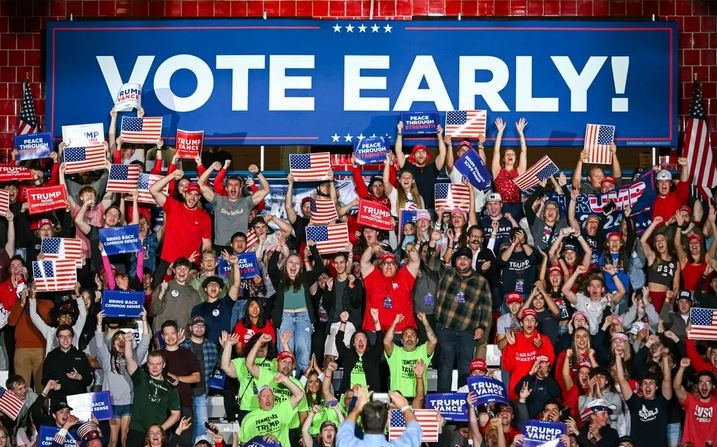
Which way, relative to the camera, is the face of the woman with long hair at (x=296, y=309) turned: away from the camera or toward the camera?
toward the camera

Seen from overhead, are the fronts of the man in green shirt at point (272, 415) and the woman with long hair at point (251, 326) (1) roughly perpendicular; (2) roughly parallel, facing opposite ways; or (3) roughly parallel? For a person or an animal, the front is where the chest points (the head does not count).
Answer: roughly parallel

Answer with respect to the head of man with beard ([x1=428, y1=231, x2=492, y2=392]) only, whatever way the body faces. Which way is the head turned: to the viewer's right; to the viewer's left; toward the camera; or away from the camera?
toward the camera

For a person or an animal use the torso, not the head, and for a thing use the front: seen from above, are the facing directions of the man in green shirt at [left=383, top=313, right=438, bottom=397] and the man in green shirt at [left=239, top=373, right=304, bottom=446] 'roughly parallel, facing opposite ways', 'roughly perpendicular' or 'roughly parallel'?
roughly parallel

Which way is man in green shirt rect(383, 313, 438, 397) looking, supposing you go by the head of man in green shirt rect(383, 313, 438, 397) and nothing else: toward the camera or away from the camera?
toward the camera

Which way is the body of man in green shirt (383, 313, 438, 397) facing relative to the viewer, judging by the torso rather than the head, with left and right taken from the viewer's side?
facing the viewer

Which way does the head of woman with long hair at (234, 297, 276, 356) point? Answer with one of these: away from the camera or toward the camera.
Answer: toward the camera

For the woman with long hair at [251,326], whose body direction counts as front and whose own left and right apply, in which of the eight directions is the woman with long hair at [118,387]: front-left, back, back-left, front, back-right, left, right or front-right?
right

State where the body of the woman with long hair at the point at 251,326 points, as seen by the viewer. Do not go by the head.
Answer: toward the camera

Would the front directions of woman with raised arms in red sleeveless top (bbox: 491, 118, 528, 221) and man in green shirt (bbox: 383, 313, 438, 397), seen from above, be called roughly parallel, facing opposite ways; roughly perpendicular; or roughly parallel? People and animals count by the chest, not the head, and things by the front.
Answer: roughly parallel

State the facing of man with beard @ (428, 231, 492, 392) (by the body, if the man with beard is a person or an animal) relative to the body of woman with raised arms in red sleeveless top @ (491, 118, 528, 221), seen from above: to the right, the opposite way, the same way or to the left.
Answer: the same way

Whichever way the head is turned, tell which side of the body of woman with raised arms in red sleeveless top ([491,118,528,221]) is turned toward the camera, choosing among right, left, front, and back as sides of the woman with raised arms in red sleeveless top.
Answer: front
